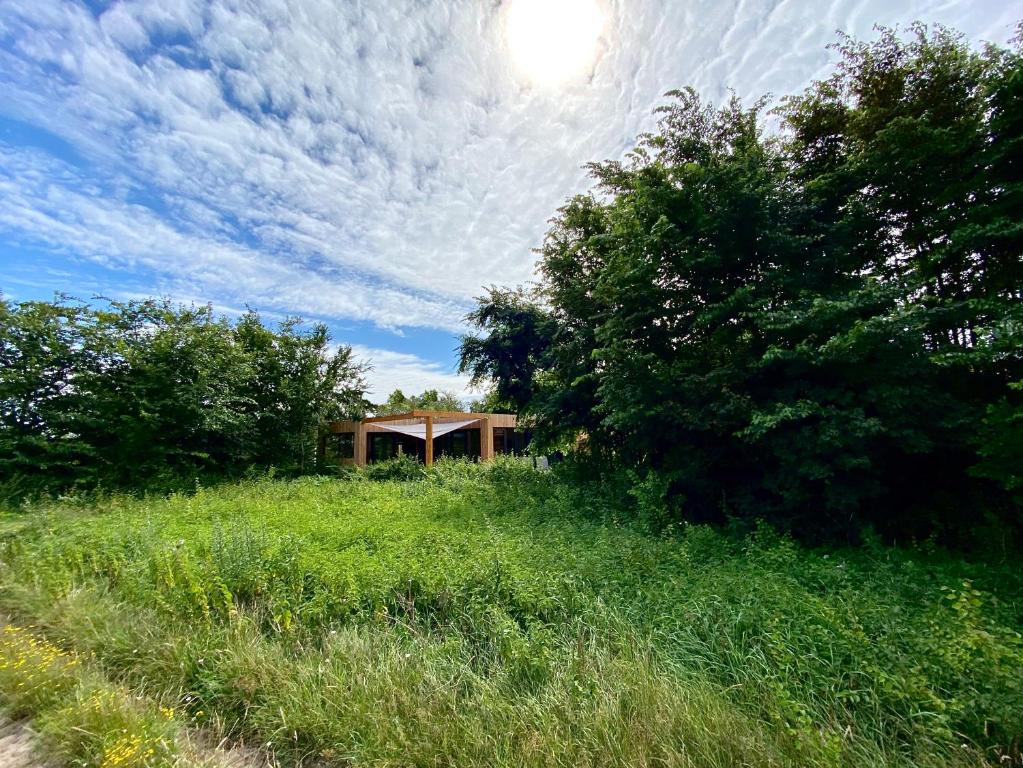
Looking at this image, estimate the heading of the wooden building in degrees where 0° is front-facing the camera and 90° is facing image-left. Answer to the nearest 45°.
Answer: approximately 0°

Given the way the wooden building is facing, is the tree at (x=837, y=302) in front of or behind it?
in front
